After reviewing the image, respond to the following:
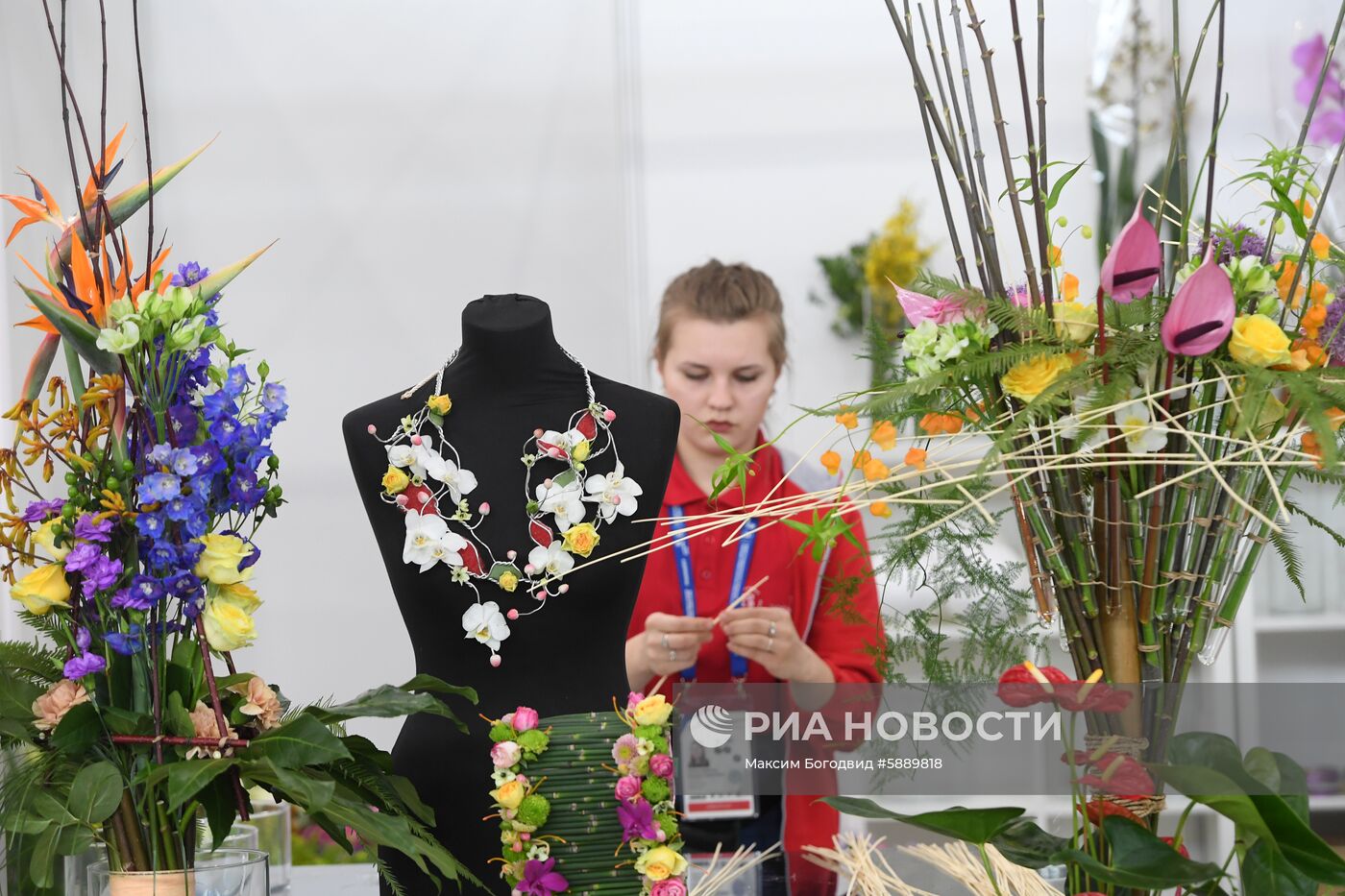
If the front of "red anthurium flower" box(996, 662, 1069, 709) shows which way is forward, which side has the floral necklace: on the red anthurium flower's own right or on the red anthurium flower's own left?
on the red anthurium flower's own right

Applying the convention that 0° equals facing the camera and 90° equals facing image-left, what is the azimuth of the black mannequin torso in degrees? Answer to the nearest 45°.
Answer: approximately 0°

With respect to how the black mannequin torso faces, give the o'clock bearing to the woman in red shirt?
The woman in red shirt is roughly at 7 o'clock from the black mannequin torso.
